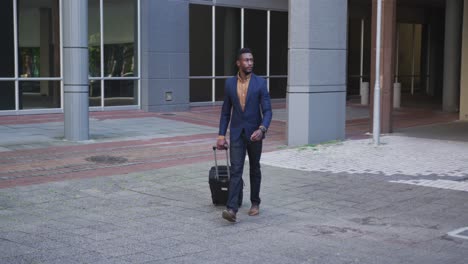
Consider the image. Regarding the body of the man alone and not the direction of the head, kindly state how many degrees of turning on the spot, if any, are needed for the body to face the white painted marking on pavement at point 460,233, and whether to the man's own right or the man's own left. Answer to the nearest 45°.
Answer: approximately 90° to the man's own left

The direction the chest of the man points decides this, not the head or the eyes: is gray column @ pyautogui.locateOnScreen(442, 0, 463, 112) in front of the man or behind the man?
behind

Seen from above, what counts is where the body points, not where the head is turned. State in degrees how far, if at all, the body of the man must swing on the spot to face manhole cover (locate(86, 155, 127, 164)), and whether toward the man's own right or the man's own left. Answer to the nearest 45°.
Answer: approximately 135° to the man's own right

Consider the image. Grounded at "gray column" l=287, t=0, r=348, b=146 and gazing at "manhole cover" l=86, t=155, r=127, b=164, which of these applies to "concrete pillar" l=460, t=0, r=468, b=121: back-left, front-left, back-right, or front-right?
back-right

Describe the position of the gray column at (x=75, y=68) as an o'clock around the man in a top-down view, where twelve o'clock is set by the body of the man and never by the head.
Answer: The gray column is roughly at 5 o'clock from the man.

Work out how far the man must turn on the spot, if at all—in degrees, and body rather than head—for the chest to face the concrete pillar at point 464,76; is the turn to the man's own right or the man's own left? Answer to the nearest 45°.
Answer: approximately 135° to the man's own left

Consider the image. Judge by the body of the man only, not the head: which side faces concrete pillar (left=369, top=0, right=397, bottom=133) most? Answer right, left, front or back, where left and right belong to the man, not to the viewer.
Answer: back

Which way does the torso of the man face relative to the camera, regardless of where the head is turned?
toward the camera
